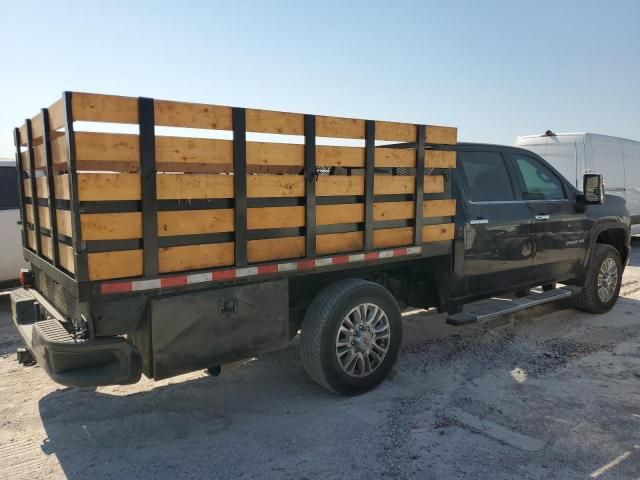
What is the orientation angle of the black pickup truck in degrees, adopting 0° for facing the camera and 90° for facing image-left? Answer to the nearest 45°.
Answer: approximately 225°

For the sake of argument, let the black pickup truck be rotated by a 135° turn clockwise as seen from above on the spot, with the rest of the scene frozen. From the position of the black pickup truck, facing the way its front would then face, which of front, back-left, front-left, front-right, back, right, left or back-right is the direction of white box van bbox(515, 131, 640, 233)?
back-left
